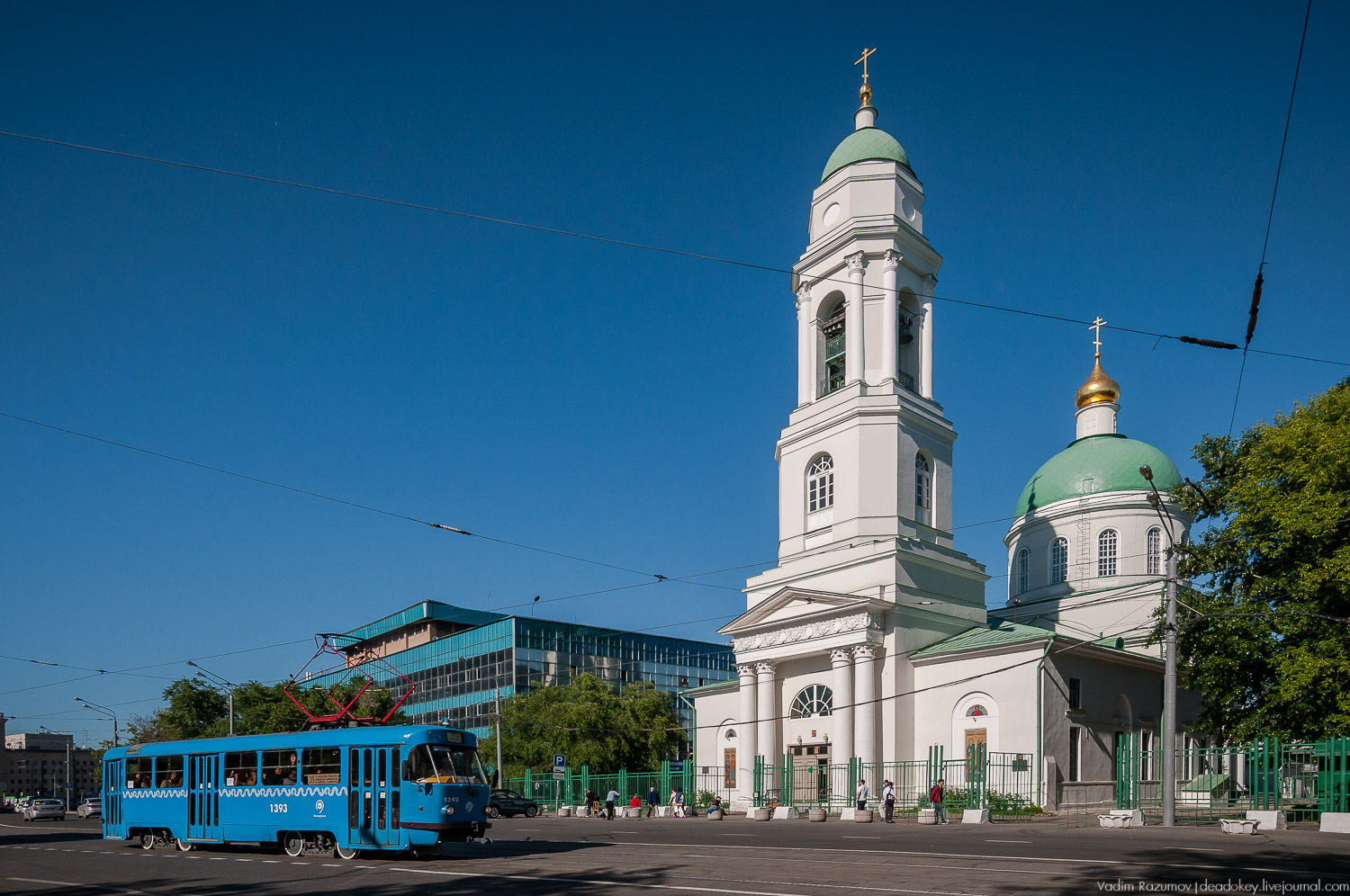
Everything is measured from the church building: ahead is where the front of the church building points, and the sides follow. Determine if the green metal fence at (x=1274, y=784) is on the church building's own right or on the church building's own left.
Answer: on the church building's own left

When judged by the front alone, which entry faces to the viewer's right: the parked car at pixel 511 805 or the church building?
the parked car

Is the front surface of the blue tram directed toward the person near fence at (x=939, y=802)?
no

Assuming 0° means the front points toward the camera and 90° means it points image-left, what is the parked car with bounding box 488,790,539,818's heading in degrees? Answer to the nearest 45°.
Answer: approximately 270°

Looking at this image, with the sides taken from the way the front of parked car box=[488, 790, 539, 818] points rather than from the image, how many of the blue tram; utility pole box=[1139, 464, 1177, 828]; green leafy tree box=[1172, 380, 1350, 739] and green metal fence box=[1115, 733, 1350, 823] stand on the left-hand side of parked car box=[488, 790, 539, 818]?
0

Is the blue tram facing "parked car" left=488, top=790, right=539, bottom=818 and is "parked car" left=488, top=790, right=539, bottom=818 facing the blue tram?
no

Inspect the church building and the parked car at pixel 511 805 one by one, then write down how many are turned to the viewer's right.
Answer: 1

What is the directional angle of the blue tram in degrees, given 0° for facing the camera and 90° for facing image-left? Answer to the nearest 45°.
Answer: approximately 315°

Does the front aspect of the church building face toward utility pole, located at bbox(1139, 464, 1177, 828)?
no

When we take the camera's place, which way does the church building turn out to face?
facing the viewer and to the left of the viewer

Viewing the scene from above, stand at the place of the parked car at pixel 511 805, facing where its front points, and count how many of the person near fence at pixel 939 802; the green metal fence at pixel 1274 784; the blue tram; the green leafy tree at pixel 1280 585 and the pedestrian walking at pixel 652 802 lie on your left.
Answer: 0

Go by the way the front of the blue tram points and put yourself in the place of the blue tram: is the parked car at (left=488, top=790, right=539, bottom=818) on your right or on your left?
on your left
